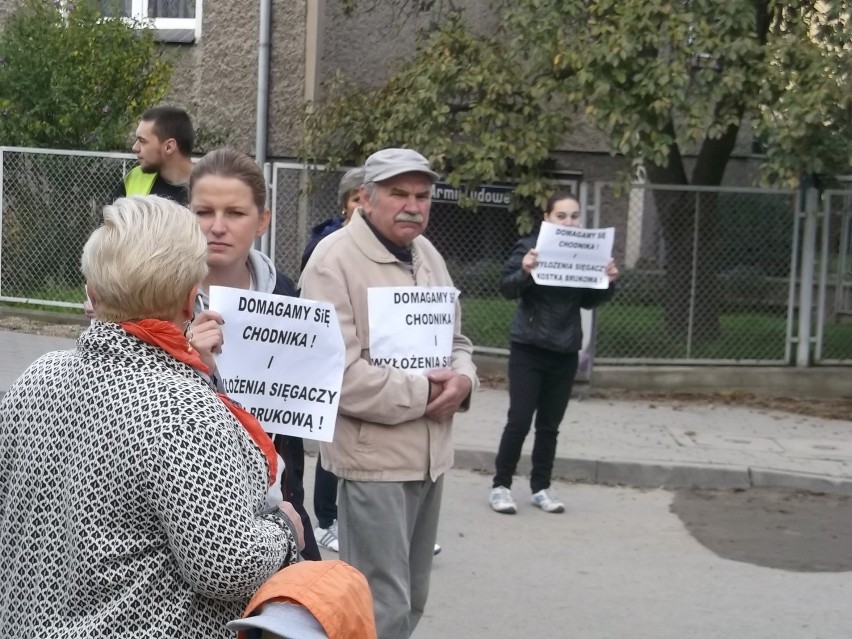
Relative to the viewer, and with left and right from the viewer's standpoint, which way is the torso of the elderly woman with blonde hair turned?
facing away from the viewer and to the right of the viewer

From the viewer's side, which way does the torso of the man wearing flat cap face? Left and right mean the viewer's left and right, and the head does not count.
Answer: facing the viewer and to the right of the viewer

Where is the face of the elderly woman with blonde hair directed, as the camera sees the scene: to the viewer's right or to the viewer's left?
to the viewer's right

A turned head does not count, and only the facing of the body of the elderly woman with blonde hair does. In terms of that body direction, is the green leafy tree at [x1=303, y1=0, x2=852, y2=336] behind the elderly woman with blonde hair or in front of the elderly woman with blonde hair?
in front

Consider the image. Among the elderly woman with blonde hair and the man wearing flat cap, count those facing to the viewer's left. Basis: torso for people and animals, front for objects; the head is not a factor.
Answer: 0

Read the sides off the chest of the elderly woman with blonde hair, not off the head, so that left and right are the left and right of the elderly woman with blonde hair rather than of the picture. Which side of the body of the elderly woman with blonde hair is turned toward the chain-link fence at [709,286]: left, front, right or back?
front
